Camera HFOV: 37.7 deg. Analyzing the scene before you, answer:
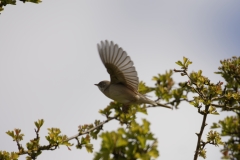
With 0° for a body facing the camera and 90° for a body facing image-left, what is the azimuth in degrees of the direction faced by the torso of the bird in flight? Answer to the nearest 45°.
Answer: approximately 90°
